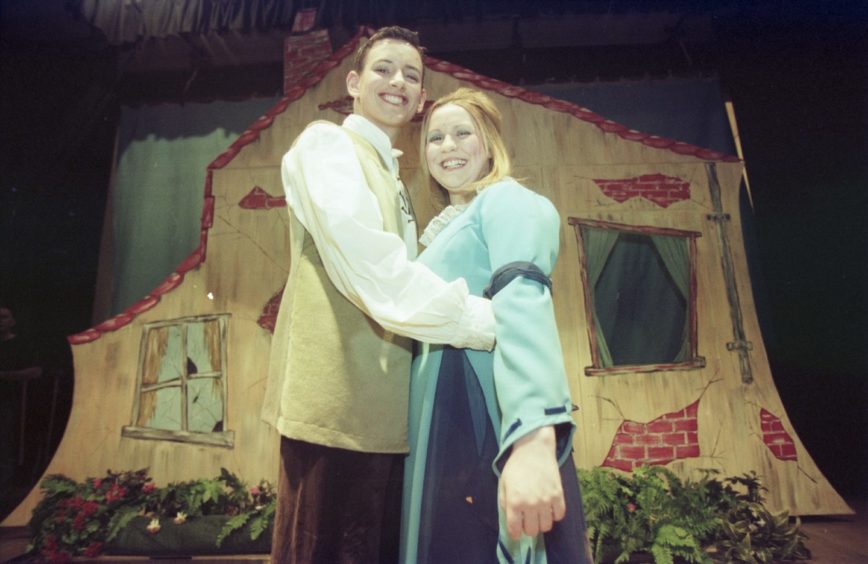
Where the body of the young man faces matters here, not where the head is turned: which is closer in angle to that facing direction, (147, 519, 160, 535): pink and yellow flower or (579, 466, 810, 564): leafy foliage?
the leafy foliage

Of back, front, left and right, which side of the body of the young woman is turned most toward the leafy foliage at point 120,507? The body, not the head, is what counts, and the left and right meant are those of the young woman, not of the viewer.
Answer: right

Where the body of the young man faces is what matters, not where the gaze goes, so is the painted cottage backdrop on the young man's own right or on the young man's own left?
on the young man's own left

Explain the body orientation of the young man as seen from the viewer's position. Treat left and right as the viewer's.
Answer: facing to the right of the viewer

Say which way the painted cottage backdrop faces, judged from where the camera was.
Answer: facing the viewer

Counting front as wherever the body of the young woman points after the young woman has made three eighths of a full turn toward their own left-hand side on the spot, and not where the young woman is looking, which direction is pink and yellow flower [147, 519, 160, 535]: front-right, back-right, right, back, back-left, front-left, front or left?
back-left

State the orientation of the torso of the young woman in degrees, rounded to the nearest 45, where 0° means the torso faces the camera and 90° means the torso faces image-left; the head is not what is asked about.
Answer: approximately 45°
